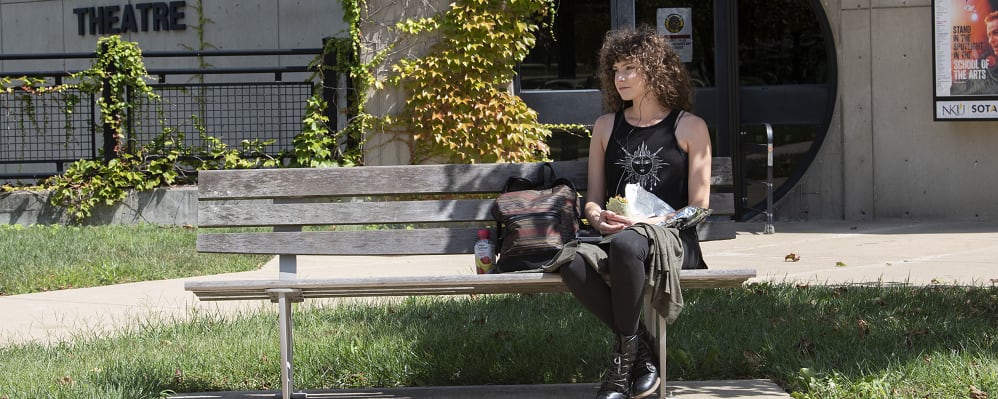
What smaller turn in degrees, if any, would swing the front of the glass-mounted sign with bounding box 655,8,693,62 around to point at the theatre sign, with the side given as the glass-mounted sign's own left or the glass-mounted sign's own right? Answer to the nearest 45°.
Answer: approximately 90° to the glass-mounted sign's own right

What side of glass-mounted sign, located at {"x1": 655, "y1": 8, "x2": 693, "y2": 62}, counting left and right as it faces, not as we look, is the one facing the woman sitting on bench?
front

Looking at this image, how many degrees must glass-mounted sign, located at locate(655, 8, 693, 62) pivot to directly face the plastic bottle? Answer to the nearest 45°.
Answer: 0° — it already faces it

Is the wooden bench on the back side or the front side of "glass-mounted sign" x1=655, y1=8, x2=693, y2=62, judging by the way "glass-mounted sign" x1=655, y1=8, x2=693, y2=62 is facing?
on the front side

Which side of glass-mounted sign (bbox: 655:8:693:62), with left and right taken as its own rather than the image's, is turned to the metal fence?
right

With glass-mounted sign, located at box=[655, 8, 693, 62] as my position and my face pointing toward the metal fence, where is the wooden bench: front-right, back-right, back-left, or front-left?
front-left

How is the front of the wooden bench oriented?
toward the camera

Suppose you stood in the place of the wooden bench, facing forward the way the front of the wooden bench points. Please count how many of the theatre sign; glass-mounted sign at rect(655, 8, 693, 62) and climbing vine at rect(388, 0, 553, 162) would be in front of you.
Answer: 0

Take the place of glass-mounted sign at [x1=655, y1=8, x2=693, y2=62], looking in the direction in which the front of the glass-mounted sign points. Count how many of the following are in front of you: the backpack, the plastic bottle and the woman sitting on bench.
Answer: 3

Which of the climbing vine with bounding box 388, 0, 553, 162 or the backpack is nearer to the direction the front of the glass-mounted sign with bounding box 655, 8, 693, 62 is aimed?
the backpack

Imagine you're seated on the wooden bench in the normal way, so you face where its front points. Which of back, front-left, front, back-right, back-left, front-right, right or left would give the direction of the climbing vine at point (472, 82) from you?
back

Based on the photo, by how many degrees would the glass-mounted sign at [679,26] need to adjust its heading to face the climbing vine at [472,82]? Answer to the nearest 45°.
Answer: approximately 45° to its right

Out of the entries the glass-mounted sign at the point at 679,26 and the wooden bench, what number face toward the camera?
2

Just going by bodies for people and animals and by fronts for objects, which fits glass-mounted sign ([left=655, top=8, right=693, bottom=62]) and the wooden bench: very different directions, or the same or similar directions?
same or similar directions

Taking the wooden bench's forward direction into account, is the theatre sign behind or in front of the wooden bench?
behind

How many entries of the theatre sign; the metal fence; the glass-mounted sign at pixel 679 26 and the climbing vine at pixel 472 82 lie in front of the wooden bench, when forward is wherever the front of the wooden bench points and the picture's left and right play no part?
0

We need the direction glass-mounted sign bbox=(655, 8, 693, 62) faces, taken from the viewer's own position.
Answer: facing the viewer

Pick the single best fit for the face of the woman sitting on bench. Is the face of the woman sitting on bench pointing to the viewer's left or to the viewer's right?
to the viewer's left
